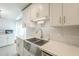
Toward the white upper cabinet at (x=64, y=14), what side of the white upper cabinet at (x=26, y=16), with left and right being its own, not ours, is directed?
left

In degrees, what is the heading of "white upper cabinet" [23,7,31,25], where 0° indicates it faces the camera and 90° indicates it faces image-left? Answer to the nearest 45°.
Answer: approximately 45°
